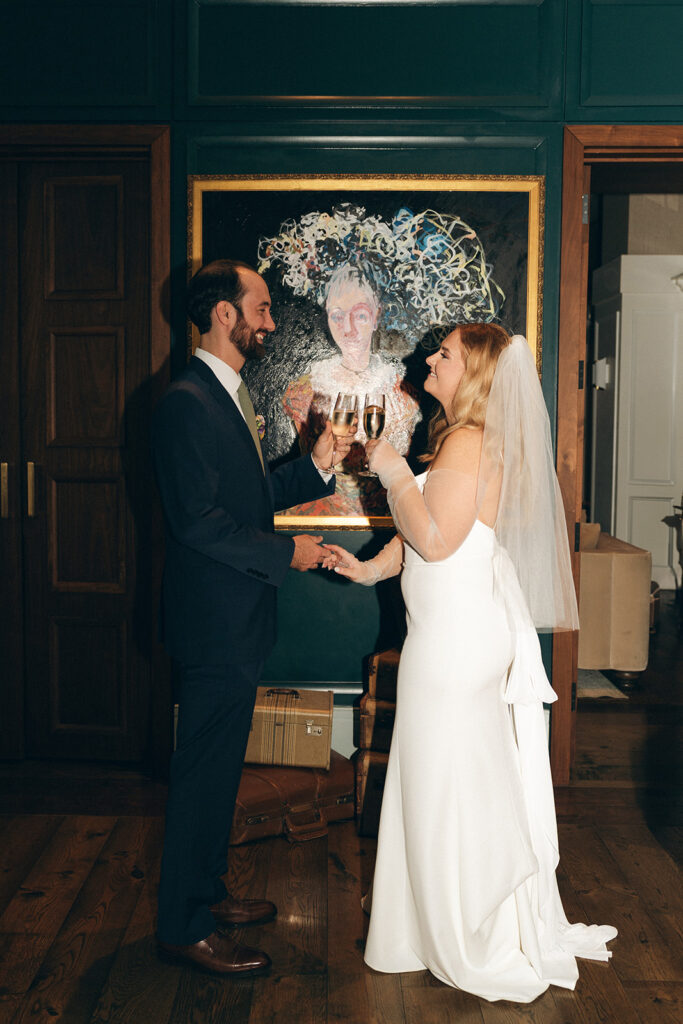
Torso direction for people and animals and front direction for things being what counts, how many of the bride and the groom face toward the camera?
0

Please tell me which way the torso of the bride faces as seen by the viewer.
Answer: to the viewer's left

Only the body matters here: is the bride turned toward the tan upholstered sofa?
no

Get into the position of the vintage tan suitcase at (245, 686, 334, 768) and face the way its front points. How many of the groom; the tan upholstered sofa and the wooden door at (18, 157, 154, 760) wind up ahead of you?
1

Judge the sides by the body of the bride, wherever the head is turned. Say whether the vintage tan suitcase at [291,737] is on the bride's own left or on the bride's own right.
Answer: on the bride's own right

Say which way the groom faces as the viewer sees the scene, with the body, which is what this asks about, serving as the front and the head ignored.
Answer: to the viewer's right

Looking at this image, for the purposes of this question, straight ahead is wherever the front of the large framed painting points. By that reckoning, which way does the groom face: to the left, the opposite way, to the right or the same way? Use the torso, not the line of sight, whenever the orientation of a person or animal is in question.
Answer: to the left

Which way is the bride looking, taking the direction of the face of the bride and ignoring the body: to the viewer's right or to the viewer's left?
to the viewer's left

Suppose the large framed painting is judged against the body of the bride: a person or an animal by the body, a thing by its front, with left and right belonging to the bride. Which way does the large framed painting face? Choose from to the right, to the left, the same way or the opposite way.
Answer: to the left

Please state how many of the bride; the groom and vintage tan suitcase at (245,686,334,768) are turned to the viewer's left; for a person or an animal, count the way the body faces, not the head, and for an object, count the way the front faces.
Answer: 1

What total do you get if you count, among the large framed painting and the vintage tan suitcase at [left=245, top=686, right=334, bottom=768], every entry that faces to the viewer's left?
0

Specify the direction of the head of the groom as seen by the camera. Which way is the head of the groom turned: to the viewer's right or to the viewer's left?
to the viewer's right

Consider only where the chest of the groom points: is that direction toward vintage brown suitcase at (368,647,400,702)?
no

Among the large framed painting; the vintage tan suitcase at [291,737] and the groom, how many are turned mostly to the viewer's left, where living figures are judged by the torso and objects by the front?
0

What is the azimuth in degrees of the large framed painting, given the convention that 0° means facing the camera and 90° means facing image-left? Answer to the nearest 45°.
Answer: approximately 0°

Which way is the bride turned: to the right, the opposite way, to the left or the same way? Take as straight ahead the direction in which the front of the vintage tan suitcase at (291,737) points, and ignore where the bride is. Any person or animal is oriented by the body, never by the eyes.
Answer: to the right

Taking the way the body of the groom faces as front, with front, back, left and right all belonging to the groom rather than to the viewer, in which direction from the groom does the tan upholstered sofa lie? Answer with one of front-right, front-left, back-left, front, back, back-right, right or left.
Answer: front-left

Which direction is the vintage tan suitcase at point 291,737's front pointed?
toward the camera
